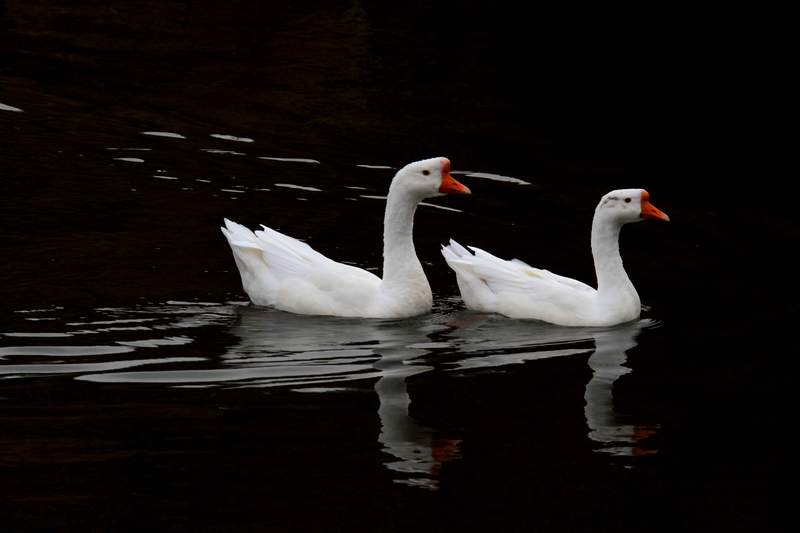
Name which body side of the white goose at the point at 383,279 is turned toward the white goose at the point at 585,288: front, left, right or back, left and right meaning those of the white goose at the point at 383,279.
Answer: front

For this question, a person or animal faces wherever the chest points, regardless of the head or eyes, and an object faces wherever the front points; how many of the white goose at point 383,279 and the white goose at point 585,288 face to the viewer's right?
2

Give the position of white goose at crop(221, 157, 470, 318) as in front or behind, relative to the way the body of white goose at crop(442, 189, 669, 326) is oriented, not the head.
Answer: behind

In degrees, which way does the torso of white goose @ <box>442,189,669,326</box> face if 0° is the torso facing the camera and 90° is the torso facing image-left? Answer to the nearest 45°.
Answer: approximately 270°

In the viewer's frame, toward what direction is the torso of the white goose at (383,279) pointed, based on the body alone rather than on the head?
to the viewer's right
